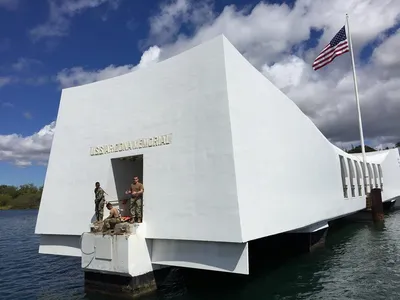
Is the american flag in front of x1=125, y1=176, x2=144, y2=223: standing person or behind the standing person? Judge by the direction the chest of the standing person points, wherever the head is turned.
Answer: behind

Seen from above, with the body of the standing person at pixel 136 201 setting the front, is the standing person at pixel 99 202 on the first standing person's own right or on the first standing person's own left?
on the first standing person's own right

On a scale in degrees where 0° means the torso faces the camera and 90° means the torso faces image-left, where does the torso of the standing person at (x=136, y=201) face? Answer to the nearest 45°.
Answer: approximately 45°

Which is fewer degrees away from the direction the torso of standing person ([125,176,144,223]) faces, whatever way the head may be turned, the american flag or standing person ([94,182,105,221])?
the standing person
